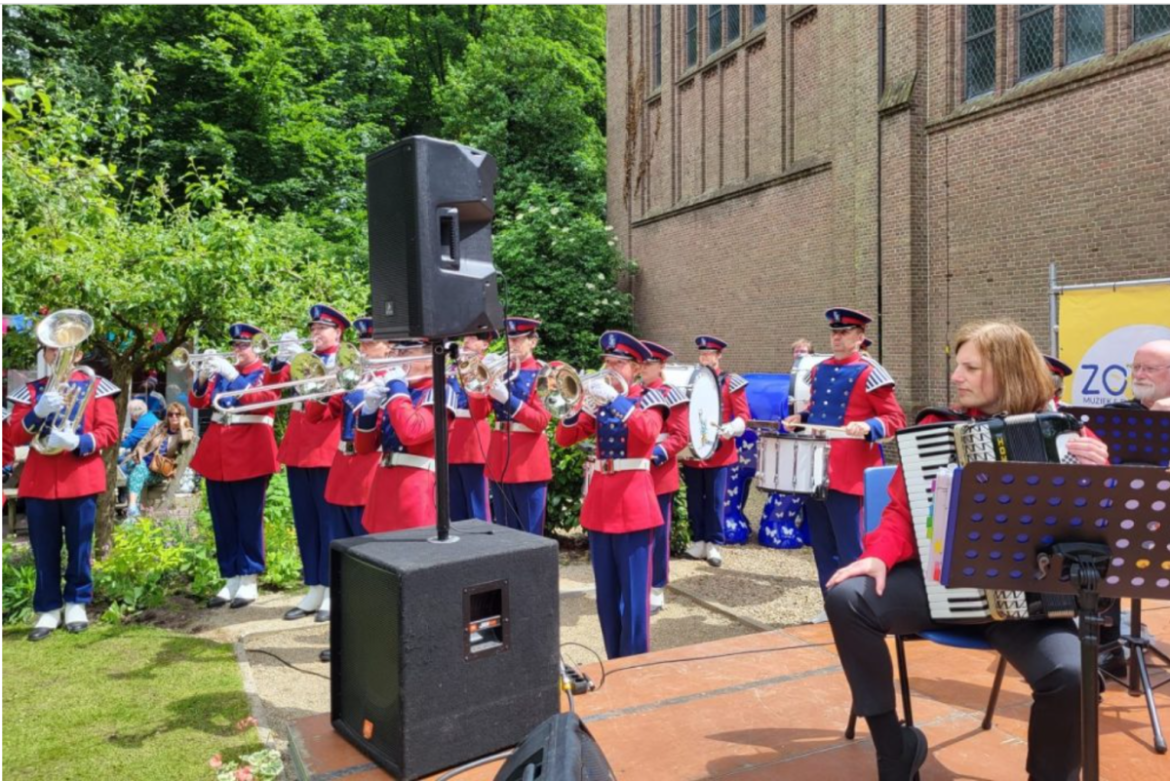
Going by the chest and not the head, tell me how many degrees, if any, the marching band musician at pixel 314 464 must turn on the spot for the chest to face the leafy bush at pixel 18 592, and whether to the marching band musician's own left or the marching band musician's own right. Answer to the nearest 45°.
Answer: approximately 45° to the marching band musician's own right

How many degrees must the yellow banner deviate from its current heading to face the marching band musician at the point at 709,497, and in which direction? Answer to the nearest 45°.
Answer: approximately 45° to its right

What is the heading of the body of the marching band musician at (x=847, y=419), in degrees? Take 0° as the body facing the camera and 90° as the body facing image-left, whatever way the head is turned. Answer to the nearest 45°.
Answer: approximately 45°

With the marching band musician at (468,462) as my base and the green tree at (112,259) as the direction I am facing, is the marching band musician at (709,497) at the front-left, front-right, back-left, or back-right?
back-right

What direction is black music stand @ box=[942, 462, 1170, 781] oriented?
away from the camera

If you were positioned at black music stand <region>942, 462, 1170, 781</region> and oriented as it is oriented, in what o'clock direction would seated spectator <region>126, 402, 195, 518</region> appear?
The seated spectator is roughly at 10 o'clock from the black music stand.

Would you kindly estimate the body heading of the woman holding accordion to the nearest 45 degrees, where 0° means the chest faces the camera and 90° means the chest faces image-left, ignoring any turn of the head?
approximately 0°

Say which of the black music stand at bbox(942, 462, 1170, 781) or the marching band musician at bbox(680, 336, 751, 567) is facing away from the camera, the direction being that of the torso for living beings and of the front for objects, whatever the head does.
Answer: the black music stand

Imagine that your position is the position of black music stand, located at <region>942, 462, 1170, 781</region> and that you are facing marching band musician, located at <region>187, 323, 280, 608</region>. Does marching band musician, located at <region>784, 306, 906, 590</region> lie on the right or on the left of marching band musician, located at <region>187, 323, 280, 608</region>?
right
